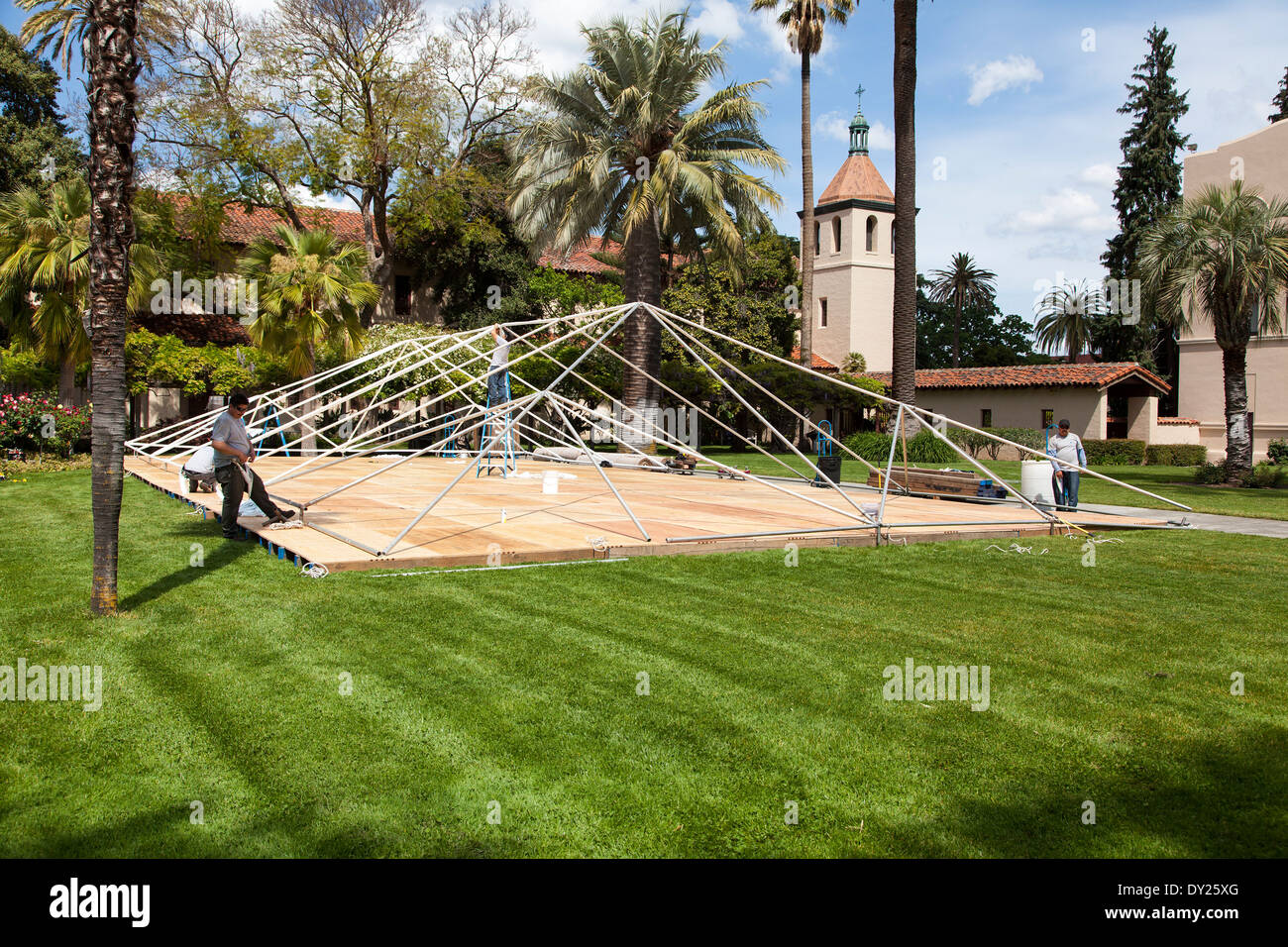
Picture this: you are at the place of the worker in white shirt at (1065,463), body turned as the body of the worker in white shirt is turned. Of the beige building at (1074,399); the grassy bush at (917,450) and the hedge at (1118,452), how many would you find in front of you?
0

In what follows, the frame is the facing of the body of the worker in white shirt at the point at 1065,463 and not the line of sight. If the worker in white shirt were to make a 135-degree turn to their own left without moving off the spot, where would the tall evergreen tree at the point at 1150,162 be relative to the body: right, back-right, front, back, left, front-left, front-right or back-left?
front-left

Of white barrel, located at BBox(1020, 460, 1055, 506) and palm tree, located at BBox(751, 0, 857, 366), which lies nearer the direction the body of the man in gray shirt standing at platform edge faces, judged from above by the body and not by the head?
the white barrel

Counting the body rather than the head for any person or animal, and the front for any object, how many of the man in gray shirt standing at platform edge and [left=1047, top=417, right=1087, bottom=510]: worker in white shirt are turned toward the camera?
1

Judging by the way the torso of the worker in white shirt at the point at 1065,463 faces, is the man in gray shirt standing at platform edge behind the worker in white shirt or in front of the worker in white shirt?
in front

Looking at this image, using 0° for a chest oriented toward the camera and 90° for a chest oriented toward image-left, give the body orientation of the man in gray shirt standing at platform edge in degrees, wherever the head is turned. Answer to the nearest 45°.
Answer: approximately 270°

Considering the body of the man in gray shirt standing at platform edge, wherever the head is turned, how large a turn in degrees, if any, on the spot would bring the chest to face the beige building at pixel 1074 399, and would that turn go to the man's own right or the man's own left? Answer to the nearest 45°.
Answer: approximately 45° to the man's own left

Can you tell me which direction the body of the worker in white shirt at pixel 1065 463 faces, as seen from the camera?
toward the camera
